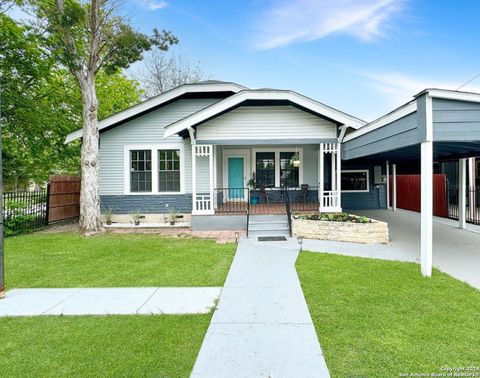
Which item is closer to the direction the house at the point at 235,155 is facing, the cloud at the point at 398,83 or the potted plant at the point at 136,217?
the potted plant

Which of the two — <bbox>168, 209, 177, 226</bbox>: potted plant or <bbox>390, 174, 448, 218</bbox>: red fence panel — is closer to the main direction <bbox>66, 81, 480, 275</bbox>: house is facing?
the potted plant

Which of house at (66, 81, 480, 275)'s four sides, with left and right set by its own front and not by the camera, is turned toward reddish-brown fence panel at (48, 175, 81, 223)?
right

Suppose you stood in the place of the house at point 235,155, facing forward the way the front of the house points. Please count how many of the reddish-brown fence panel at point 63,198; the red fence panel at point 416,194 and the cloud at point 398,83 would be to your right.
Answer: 1

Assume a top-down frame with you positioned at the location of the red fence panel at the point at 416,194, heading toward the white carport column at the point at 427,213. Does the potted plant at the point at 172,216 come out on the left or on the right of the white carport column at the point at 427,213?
right

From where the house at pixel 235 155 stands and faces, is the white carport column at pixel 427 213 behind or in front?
in front

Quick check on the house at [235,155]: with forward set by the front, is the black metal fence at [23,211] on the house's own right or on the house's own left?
on the house's own right

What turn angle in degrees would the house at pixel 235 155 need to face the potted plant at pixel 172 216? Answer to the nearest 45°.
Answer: approximately 90° to its right

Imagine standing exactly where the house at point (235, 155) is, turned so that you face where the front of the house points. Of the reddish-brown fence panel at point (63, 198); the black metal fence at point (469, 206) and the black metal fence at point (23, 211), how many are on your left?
1

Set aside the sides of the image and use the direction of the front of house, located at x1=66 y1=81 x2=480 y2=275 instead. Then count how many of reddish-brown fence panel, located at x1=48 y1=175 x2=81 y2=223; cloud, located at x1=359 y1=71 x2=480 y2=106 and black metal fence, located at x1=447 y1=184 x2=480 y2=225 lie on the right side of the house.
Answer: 1

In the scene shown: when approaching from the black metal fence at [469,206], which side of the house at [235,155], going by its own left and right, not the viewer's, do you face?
left

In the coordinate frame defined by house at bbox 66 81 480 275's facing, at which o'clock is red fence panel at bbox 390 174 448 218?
The red fence panel is roughly at 8 o'clock from the house.

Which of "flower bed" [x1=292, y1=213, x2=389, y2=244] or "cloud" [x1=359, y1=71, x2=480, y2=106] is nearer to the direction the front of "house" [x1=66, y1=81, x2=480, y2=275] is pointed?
the flower bed

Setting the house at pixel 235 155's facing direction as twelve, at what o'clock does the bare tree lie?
The bare tree is roughly at 5 o'clock from the house.

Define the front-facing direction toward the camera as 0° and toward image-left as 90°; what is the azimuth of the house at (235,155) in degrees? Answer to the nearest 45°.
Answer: approximately 0°
